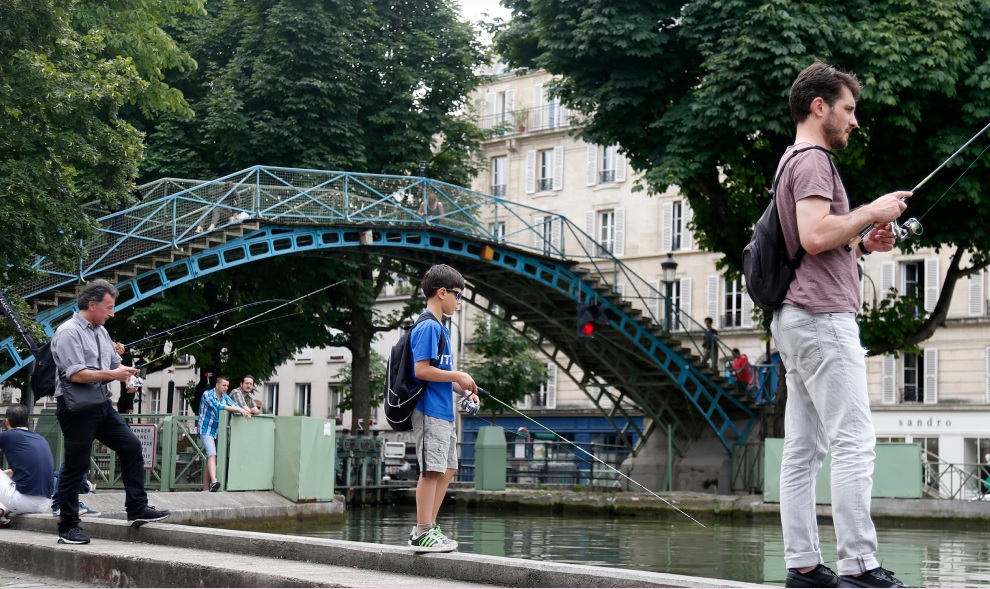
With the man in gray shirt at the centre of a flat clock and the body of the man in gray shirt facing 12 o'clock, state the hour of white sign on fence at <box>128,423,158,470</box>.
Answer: The white sign on fence is roughly at 9 o'clock from the man in gray shirt.

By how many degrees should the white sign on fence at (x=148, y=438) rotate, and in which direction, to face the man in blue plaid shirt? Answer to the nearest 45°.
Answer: approximately 90° to its left

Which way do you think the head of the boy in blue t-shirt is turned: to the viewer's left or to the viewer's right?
to the viewer's right

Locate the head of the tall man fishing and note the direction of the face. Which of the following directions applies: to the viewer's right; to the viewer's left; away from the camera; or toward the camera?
to the viewer's right

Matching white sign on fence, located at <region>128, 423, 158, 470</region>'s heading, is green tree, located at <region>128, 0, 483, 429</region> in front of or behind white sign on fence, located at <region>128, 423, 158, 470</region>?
behind

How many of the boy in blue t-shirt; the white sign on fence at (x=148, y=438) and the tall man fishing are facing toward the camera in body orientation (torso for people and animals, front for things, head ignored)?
1

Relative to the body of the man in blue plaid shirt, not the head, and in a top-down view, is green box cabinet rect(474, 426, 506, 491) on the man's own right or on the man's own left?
on the man's own left

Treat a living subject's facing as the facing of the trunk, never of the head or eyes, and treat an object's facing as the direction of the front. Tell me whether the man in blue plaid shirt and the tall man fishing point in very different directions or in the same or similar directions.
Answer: same or similar directions

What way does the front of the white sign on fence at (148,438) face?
toward the camera

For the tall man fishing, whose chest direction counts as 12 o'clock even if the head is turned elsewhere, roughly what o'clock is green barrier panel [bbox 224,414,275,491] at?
The green barrier panel is roughly at 8 o'clock from the tall man fishing.

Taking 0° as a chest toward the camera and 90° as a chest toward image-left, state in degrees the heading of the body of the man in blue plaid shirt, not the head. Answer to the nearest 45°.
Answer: approximately 315°

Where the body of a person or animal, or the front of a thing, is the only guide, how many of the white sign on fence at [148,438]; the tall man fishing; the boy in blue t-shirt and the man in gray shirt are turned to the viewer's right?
3

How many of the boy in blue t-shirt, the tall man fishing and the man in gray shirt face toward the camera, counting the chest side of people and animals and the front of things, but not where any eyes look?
0

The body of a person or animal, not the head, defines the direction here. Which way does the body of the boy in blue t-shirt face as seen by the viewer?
to the viewer's right

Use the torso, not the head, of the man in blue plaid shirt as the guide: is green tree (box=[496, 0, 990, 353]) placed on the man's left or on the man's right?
on the man's left

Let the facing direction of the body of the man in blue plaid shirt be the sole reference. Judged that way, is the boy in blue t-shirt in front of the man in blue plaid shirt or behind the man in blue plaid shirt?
in front

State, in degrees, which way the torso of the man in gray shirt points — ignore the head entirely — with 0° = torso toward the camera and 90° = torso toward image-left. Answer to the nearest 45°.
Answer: approximately 270°
